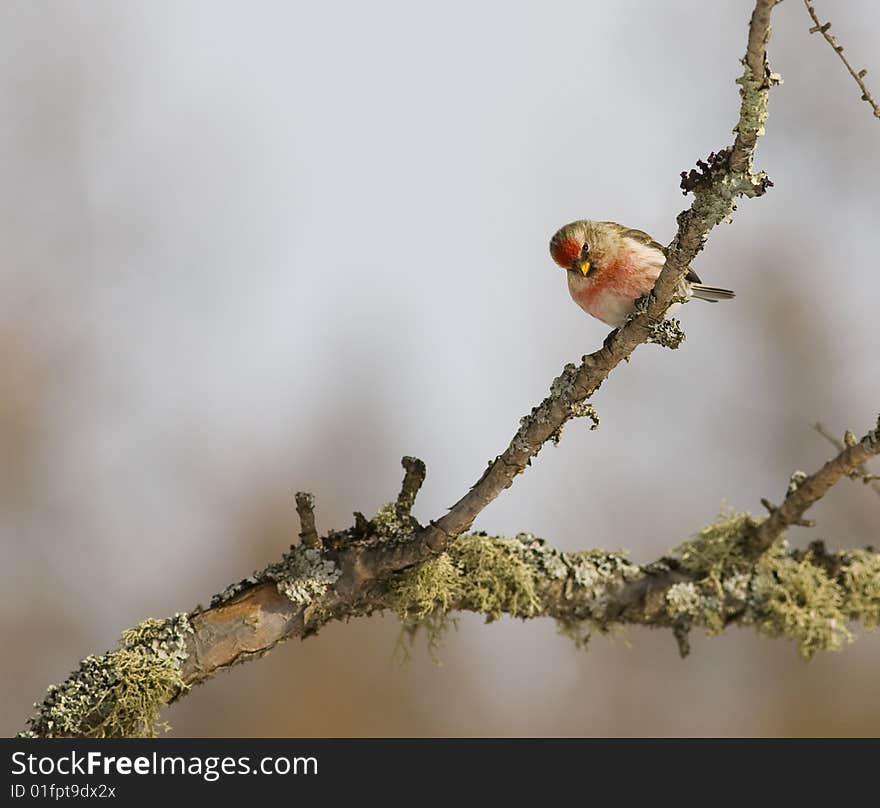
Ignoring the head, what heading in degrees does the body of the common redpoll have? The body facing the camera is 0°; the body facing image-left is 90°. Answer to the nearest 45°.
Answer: approximately 45°
